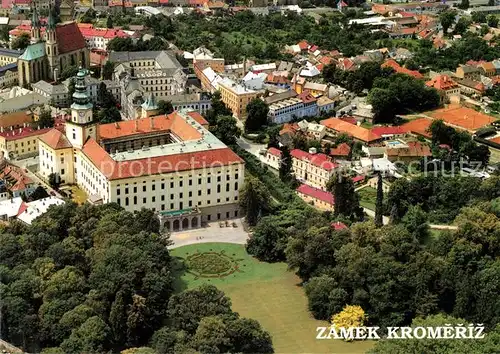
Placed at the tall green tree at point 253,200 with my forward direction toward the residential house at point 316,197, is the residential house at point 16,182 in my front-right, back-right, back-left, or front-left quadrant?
back-left

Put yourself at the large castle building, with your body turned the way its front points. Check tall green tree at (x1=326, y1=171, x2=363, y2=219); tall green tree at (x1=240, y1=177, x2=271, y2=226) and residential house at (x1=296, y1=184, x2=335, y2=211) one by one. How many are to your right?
0

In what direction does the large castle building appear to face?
toward the camera

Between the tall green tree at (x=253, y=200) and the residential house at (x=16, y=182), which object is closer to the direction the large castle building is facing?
the tall green tree

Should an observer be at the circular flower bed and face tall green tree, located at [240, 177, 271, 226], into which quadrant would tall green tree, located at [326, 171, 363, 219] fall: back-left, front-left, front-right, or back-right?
front-right

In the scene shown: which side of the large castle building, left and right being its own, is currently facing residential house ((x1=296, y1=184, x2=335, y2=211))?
left

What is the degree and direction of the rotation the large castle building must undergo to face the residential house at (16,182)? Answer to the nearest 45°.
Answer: approximately 90° to its right

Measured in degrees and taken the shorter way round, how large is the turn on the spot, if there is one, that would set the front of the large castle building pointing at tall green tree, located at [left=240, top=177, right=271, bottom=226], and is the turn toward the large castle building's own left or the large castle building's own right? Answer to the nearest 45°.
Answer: approximately 90° to the large castle building's own left

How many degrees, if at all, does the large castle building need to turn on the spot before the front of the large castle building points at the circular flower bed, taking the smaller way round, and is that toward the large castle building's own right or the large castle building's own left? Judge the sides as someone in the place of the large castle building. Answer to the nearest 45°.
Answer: approximately 45° to the large castle building's own left

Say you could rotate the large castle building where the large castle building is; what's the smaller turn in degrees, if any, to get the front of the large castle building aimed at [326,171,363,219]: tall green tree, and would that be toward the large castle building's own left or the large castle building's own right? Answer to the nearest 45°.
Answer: approximately 90° to the large castle building's own left
